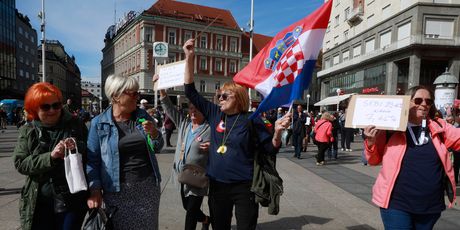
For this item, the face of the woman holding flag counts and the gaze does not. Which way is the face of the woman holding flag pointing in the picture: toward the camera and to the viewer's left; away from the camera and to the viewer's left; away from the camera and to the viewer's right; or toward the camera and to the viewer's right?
toward the camera and to the viewer's left

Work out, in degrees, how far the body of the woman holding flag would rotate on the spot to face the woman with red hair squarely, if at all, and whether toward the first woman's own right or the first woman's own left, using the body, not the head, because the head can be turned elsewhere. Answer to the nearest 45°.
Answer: approximately 45° to the first woman's own right

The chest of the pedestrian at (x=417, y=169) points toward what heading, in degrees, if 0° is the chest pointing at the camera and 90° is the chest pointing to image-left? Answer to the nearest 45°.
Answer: approximately 0°

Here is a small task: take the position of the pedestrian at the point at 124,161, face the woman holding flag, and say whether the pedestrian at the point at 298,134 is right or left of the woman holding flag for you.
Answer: left

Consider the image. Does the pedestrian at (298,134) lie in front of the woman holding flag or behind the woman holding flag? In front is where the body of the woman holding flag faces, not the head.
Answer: behind

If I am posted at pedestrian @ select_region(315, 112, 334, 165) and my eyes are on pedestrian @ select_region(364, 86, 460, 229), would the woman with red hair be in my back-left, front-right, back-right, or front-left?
front-right

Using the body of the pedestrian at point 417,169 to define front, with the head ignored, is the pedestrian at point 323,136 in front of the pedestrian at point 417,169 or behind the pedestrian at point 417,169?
behind

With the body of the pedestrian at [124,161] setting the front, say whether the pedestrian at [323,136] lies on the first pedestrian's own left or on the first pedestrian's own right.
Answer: on the first pedestrian's own left

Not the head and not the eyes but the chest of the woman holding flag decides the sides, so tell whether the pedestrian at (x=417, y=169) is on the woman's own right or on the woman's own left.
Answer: on the woman's own left

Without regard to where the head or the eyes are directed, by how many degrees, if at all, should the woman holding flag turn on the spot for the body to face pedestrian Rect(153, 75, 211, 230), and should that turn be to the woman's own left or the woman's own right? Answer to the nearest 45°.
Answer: approximately 90° to the woman's own right

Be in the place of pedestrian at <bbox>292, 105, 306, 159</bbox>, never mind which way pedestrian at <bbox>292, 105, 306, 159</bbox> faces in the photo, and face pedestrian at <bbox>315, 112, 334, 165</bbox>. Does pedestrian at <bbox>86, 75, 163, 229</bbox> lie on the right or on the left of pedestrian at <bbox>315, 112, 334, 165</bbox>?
right

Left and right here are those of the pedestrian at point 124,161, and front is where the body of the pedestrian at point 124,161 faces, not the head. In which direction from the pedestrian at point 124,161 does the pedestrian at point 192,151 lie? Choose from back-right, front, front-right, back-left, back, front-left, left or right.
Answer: left

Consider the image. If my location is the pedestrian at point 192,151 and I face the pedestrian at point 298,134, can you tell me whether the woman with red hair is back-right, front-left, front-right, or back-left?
back-left
